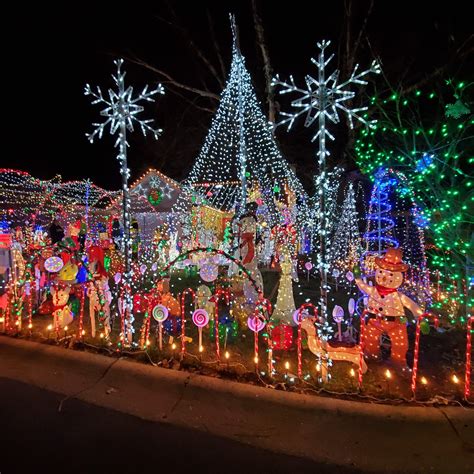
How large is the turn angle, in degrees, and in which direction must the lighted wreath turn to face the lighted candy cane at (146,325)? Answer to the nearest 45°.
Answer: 0° — it already faces it

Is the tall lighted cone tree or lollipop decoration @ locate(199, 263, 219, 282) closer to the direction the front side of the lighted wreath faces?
the lollipop decoration

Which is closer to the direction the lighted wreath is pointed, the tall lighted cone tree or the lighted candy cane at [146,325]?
the lighted candy cane

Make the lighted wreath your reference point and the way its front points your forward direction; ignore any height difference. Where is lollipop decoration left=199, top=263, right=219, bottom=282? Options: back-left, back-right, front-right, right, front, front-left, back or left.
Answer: front

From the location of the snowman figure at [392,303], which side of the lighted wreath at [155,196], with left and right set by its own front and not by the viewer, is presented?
front

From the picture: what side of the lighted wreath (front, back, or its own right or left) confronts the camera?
front

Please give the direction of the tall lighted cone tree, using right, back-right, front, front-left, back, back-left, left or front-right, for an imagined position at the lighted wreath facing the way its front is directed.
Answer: front-left

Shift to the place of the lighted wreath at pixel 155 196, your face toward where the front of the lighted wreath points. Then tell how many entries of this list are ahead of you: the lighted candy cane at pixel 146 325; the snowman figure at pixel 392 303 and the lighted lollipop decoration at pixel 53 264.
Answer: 3

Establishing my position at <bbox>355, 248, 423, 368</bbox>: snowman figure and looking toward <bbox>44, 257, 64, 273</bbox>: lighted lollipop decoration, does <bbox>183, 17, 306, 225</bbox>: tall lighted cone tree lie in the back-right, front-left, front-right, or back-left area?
front-right

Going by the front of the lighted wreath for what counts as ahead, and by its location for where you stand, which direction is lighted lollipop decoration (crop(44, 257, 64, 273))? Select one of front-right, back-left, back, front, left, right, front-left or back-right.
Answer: front

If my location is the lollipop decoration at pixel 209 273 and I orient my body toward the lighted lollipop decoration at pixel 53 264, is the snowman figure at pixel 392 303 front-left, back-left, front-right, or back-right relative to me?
back-left

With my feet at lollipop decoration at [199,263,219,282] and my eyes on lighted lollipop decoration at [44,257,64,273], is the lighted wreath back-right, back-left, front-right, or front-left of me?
front-right
